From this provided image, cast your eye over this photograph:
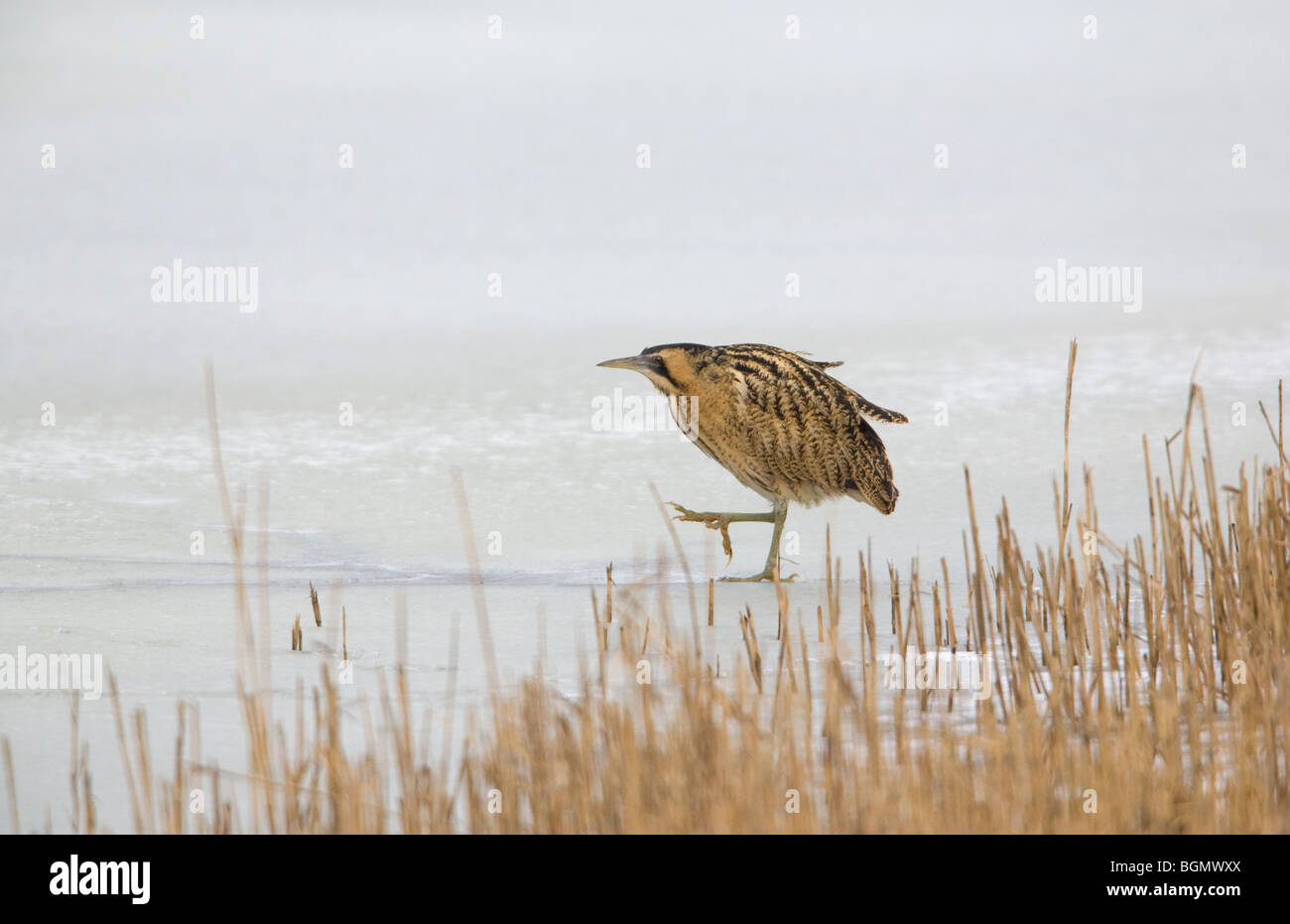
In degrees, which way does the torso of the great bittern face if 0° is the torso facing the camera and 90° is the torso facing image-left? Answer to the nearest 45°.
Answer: approximately 90°
